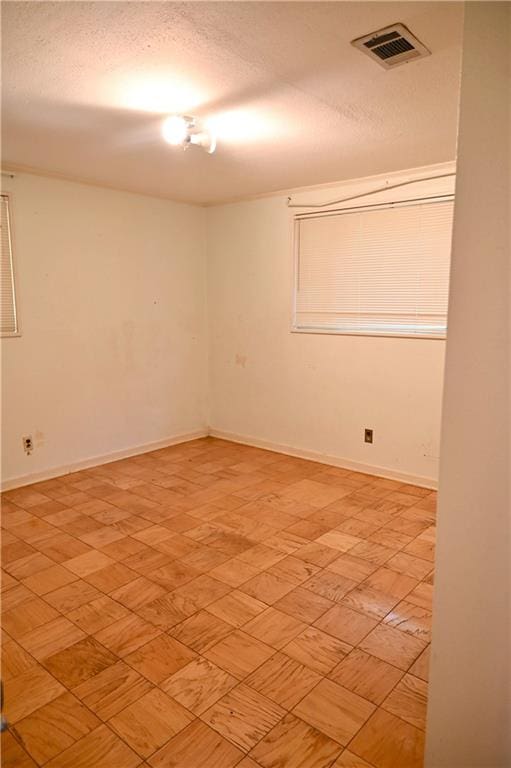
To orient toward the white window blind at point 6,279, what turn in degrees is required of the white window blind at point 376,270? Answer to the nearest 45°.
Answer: approximately 45° to its right

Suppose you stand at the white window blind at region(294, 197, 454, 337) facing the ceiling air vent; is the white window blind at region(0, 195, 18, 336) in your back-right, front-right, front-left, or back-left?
front-right

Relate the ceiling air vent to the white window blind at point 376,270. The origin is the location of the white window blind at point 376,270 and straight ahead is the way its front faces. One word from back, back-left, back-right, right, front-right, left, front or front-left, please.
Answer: front-left

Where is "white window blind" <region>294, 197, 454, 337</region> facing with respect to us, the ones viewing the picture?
facing the viewer and to the left of the viewer

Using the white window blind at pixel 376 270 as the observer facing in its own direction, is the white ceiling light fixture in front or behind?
in front
